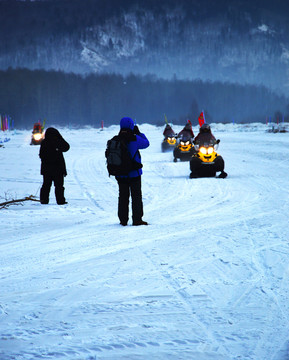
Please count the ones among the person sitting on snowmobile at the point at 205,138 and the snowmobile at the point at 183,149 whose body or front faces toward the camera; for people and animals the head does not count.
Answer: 2

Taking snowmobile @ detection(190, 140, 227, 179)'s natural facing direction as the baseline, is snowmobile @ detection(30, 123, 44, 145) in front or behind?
behind

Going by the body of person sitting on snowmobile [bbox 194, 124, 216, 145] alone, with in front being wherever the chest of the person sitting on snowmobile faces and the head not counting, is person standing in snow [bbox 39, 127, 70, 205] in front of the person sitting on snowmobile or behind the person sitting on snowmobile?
in front

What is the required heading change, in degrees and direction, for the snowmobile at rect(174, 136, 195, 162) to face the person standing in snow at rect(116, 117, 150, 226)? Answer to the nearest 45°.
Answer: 0° — it already faces them

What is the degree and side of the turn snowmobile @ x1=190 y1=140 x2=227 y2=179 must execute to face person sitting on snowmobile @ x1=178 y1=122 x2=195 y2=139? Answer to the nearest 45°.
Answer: approximately 180°

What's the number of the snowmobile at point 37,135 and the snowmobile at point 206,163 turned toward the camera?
2

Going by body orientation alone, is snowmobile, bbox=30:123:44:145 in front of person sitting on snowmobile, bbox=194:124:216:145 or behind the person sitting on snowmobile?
behind

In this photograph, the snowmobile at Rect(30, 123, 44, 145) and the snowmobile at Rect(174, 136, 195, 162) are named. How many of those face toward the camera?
2

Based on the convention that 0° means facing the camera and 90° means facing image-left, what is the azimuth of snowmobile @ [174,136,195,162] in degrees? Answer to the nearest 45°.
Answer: approximately 0°
